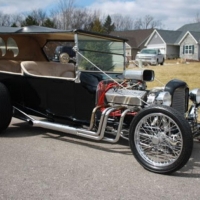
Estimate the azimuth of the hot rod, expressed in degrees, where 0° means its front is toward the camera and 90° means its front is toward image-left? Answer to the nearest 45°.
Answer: approximately 315°

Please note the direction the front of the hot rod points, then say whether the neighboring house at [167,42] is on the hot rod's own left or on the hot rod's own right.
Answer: on the hot rod's own left

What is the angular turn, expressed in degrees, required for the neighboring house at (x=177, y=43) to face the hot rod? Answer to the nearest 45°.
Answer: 0° — it already faces it

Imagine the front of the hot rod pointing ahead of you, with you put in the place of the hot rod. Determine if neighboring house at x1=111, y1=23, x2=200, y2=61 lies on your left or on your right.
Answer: on your left
